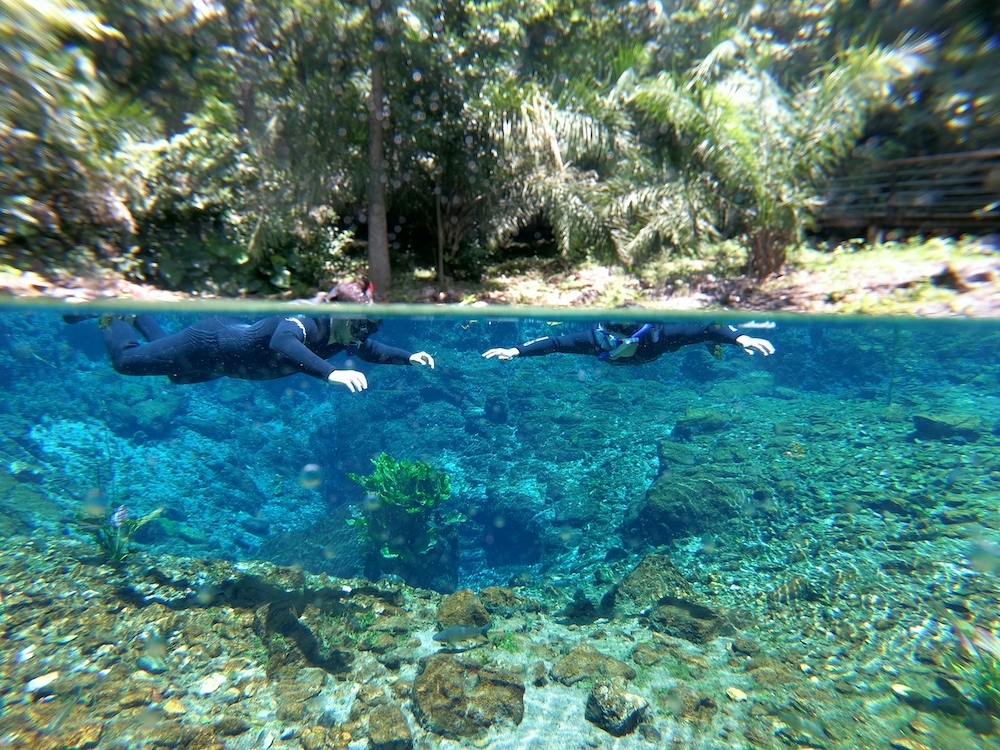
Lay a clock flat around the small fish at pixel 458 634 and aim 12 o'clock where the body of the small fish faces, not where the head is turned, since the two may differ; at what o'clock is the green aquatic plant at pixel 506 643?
The green aquatic plant is roughly at 6 o'clock from the small fish.

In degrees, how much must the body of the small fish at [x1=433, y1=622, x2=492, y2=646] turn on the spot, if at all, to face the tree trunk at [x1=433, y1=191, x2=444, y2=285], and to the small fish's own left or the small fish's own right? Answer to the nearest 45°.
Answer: approximately 90° to the small fish's own right

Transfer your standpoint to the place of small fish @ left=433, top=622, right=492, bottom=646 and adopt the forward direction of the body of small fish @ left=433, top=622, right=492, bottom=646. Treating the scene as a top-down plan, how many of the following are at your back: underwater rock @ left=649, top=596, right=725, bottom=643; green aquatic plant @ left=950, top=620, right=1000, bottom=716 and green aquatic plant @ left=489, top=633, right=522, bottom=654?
3

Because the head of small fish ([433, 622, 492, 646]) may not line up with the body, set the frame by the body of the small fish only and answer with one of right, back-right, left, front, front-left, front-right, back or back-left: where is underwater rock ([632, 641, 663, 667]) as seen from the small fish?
back

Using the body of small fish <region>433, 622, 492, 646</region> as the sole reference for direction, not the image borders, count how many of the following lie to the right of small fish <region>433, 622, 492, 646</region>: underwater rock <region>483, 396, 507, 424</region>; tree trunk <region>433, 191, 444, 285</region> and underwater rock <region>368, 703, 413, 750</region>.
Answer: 2

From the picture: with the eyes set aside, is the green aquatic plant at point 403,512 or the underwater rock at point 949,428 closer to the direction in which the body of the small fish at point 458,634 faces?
the green aquatic plant

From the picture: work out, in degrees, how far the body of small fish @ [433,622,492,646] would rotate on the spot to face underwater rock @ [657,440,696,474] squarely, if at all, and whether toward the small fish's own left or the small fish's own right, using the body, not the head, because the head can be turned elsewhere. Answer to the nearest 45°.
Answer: approximately 135° to the small fish's own right

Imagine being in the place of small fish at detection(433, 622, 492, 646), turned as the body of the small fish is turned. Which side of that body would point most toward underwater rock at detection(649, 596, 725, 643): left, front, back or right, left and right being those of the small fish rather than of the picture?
back

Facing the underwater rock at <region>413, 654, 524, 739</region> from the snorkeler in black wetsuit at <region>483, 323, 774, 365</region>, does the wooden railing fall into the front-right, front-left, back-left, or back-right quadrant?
back-left

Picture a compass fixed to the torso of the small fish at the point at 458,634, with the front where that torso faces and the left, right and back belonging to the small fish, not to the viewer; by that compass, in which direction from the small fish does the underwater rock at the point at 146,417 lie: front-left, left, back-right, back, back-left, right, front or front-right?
front-right

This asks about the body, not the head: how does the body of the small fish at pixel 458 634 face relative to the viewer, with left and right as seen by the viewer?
facing to the left of the viewer
